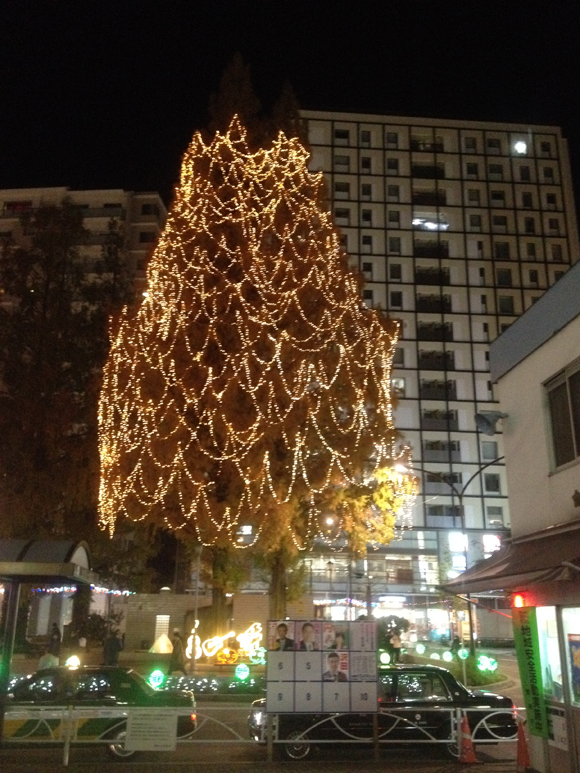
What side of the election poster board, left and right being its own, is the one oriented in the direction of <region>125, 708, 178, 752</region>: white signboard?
right

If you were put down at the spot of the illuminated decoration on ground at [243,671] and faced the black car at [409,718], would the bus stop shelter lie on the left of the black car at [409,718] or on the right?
right

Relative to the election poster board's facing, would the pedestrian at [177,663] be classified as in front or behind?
behind

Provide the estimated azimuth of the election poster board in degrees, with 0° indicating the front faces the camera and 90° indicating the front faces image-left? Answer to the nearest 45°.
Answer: approximately 0°

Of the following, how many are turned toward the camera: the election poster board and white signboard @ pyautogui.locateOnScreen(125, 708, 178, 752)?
2

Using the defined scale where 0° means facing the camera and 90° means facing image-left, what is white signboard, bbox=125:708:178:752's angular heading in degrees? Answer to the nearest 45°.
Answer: approximately 0°

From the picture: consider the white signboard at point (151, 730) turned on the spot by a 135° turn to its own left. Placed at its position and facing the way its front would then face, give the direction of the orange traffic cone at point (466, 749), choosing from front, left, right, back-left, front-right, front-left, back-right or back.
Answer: front-right

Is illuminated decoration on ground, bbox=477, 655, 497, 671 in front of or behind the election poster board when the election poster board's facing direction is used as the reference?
behind

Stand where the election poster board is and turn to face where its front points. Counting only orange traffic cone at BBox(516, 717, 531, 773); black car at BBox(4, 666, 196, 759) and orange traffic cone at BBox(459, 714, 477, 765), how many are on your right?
1

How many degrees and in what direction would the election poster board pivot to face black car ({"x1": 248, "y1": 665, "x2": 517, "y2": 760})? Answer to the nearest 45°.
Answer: approximately 135° to its left

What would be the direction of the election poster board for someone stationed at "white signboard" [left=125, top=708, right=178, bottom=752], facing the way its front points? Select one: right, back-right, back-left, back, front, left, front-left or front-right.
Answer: left

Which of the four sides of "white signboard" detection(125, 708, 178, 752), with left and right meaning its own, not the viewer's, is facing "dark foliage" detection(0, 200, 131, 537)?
back

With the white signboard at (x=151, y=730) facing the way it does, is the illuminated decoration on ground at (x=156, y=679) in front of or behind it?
behind
